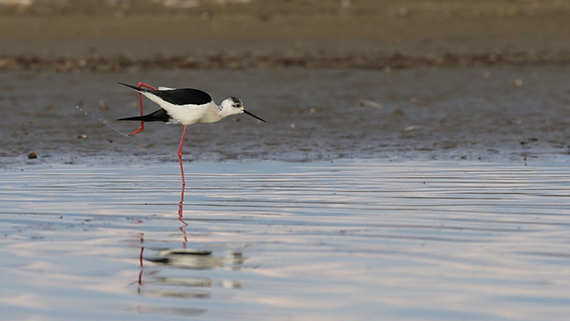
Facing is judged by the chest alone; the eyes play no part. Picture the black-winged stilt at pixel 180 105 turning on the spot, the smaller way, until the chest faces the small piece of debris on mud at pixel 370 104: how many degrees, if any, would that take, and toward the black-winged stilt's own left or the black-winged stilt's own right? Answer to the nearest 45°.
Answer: approximately 45° to the black-winged stilt's own left

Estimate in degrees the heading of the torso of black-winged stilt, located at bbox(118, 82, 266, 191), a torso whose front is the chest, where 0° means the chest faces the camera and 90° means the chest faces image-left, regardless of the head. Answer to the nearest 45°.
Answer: approximately 270°

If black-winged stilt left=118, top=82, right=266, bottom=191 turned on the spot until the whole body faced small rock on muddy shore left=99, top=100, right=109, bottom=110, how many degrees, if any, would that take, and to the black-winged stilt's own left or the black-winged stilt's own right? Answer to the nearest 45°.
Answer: approximately 90° to the black-winged stilt's own left
